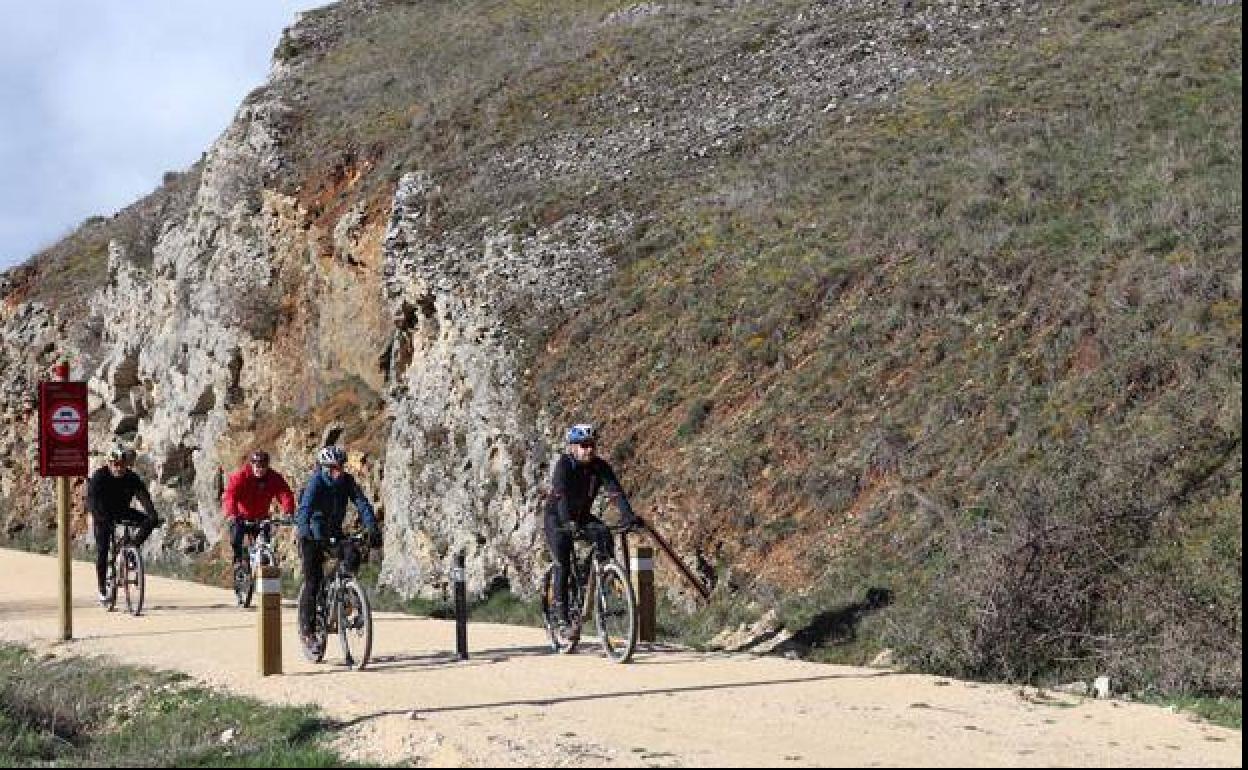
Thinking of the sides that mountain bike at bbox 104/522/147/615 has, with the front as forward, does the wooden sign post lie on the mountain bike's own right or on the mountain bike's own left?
on the mountain bike's own right

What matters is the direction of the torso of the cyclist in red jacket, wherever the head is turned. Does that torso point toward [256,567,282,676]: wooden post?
yes

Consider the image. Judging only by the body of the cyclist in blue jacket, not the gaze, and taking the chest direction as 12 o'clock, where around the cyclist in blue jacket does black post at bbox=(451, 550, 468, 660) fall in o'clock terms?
The black post is roughly at 10 o'clock from the cyclist in blue jacket.

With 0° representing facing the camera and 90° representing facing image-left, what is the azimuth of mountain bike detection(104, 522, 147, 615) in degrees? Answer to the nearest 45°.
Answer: approximately 315°
